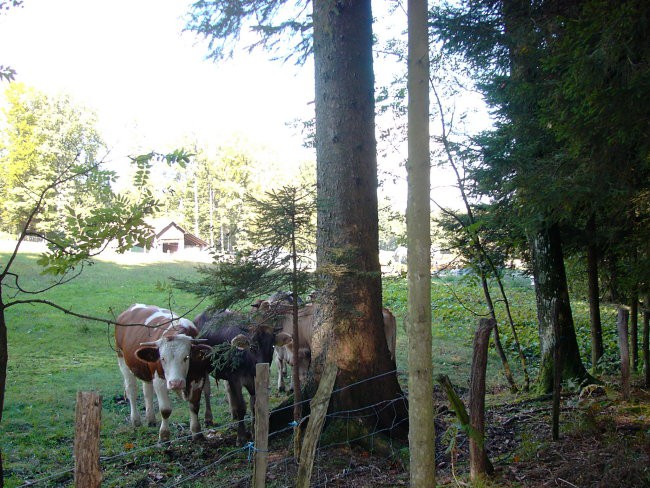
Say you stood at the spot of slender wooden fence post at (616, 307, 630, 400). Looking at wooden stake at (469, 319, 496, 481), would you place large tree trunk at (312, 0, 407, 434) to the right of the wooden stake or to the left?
right

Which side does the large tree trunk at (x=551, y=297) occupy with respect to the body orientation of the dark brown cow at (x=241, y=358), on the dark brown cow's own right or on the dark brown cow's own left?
on the dark brown cow's own left

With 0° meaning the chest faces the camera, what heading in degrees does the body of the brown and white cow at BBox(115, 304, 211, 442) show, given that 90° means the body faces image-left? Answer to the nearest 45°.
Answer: approximately 315°
